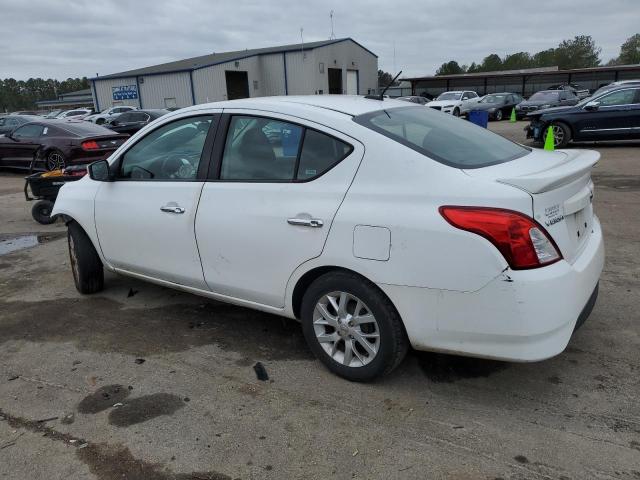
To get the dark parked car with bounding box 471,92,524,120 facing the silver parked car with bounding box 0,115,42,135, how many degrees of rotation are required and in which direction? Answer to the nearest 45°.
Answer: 0° — it already faces it

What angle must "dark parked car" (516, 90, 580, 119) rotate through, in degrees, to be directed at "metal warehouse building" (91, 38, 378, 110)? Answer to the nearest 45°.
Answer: approximately 90° to its right

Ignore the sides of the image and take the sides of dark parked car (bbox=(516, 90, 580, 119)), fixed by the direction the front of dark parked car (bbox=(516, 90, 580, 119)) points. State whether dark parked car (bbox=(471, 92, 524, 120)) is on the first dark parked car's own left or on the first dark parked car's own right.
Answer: on the first dark parked car's own right

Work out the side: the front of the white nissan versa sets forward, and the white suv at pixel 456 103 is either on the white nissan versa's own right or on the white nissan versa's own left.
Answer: on the white nissan versa's own right

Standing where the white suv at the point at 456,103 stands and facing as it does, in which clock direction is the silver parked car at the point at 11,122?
The silver parked car is roughly at 12 o'clock from the white suv.

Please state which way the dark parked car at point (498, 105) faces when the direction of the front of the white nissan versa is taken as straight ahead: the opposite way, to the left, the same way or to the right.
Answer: to the left

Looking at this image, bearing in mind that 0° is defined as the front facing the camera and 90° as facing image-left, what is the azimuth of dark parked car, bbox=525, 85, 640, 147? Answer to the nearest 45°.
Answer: approximately 90°

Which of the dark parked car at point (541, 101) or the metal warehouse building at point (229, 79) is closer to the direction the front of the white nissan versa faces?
the metal warehouse building

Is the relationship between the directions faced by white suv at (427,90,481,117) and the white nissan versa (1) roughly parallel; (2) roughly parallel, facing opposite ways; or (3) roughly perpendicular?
roughly perpendicular

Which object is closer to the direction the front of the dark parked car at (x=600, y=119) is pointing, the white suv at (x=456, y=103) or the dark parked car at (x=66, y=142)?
the dark parked car

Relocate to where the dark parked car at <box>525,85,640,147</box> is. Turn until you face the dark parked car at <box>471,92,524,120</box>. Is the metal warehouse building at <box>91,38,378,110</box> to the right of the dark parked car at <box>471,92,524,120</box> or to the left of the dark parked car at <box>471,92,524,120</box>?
left

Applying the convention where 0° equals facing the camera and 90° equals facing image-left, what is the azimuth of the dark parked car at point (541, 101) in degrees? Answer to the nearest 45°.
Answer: approximately 45°

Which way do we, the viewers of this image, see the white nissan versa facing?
facing away from the viewer and to the left of the viewer
